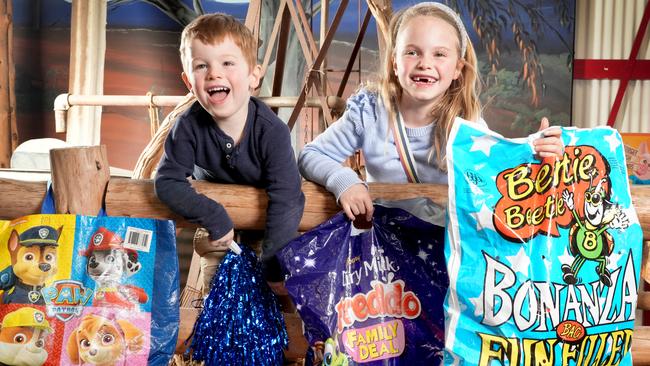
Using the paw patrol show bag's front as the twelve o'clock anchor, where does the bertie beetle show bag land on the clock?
The bertie beetle show bag is roughly at 10 o'clock from the paw patrol show bag.

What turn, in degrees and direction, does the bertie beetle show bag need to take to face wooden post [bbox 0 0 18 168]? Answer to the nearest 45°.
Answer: approximately 135° to its right

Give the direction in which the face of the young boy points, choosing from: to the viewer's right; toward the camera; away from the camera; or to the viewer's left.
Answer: toward the camera

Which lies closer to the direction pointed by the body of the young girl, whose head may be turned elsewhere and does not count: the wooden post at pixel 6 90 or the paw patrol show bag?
the paw patrol show bag

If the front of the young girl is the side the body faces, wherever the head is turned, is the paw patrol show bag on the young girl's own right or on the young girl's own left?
on the young girl's own right

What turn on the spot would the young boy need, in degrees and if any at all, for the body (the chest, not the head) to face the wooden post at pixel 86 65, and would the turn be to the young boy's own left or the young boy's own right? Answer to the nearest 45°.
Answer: approximately 180°

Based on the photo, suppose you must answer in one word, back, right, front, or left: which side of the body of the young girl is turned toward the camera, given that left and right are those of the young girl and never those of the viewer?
front

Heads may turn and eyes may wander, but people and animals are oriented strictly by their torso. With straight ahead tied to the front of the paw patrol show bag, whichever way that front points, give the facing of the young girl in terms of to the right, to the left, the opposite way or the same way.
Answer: the same way

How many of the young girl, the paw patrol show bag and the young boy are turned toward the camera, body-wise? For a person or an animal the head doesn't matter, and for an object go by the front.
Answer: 3

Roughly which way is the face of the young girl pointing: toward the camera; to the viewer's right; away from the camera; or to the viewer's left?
toward the camera

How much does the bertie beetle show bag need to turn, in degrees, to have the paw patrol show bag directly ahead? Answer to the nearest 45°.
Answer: approximately 90° to its right

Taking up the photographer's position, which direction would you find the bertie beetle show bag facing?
facing the viewer

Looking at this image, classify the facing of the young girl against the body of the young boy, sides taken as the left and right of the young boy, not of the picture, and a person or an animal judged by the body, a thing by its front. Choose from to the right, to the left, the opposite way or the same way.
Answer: the same way
